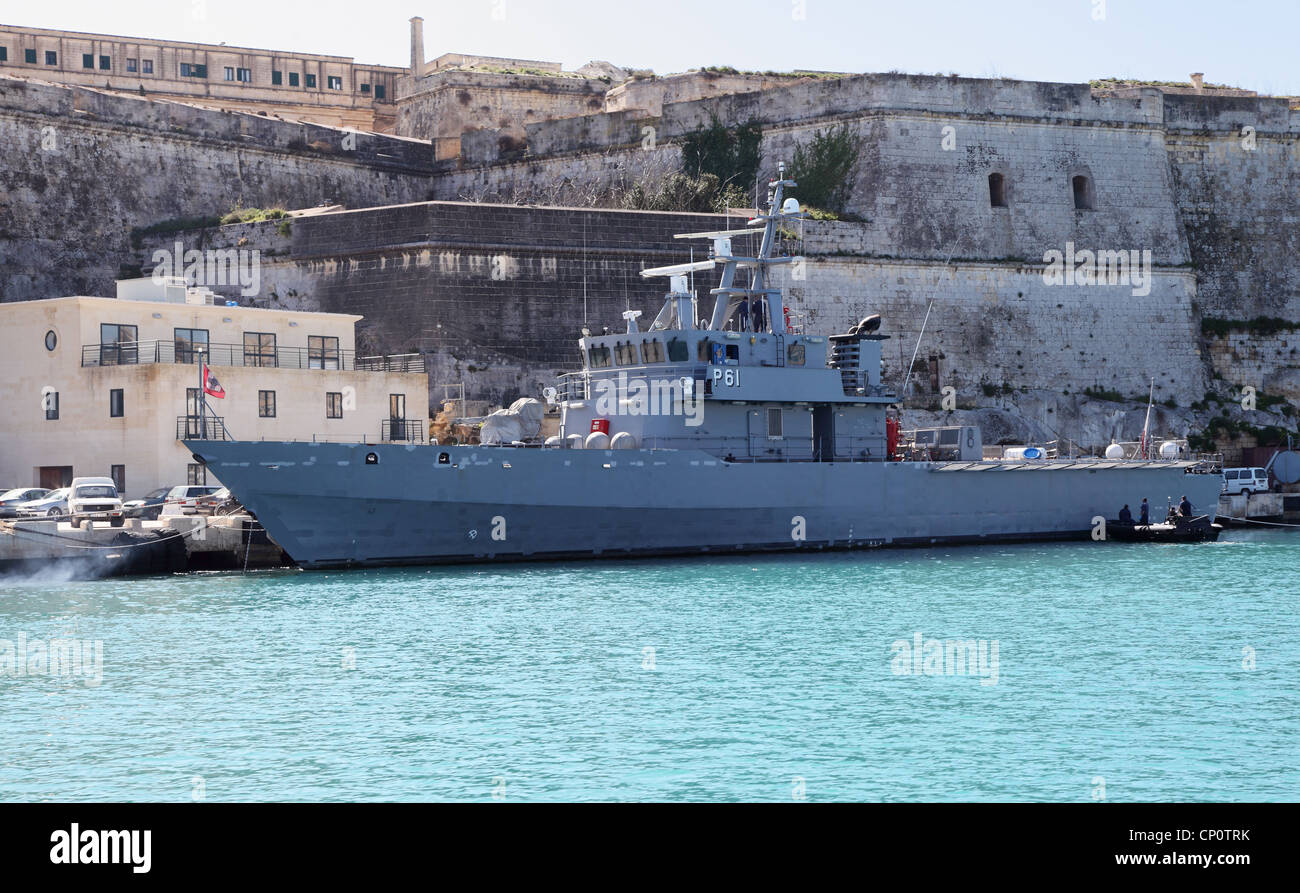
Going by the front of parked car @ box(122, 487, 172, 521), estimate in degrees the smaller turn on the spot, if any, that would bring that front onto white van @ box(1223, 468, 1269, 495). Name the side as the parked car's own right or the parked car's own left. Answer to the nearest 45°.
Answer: approximately 135° to the parked car's own left

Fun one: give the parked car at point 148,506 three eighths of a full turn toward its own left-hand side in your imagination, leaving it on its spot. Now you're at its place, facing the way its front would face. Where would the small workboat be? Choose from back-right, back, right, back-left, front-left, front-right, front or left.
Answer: front

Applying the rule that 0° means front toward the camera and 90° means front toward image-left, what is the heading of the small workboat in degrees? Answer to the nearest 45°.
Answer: approximately 90°

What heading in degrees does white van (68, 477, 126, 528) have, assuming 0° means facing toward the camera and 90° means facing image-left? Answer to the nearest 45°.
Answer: approximately 0°

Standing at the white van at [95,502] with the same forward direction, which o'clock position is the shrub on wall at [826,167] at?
The shrub on wall is roughly at 8 o'clock from the white van.

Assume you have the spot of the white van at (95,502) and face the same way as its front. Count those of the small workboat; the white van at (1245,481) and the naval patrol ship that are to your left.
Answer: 3

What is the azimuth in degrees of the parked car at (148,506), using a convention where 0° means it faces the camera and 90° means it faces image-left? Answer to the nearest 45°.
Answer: approximately 45°

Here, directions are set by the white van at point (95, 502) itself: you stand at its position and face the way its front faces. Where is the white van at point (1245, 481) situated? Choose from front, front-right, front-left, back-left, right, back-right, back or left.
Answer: left
